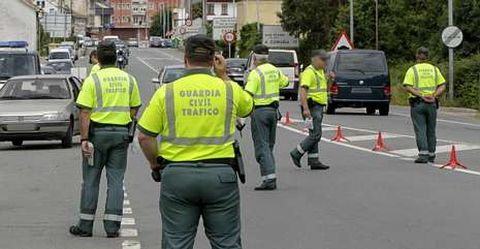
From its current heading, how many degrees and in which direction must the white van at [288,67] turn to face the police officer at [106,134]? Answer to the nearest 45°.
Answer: approximately 180°

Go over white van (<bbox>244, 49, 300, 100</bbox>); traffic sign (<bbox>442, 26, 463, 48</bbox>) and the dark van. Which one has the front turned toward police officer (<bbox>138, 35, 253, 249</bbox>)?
the traffic sign

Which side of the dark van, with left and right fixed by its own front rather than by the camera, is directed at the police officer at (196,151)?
back

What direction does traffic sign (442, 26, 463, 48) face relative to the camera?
toward the camera

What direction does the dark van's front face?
away from the camera

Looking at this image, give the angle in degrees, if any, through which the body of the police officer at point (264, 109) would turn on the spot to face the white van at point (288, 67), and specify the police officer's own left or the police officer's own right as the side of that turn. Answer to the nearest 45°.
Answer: approximately 45° to the police officer's own right

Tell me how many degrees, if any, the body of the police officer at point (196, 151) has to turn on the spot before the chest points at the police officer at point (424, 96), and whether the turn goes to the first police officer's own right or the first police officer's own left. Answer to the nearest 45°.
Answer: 0° — they already face them

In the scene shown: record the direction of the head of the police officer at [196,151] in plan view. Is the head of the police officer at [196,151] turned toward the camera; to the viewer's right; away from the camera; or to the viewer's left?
away from the camera

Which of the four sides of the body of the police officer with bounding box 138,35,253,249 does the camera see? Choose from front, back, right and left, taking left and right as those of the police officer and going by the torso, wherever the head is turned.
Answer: back

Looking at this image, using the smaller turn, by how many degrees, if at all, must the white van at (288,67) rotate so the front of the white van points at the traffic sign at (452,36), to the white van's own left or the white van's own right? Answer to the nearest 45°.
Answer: approximately 135° to the white van's own right

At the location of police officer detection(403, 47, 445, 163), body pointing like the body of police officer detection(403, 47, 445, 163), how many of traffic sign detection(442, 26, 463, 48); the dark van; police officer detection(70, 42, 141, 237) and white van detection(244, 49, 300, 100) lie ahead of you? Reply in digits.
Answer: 3
